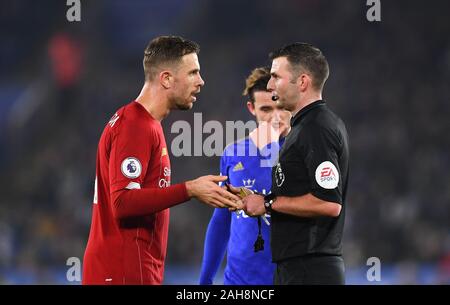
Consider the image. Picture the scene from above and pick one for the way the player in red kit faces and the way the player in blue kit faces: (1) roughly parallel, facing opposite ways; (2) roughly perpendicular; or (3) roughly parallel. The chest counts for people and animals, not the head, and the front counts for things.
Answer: roughly perpendicular

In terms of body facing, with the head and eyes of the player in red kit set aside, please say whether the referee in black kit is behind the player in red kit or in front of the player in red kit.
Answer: in front

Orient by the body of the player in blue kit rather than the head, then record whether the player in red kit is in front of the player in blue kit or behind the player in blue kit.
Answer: in front

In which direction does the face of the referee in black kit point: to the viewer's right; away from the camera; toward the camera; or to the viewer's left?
to the viewer's left

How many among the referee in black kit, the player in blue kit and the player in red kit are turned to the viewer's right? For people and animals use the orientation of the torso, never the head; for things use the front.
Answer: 1

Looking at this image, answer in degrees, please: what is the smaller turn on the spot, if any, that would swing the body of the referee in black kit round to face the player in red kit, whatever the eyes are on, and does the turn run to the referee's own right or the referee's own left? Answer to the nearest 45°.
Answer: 0° — they already face them

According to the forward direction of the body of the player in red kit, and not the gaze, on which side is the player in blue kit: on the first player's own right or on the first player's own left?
on the first player's own left

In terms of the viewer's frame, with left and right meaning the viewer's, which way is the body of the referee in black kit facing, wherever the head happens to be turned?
facing to the left of the viewer

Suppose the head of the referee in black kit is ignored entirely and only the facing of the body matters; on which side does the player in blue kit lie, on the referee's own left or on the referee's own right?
on the referee's own right

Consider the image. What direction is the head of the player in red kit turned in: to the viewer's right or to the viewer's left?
to the viewer's right

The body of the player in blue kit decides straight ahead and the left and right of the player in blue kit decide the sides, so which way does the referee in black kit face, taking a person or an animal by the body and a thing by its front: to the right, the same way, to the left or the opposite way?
to the right

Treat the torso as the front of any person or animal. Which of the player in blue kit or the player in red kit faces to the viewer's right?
the player in red kit

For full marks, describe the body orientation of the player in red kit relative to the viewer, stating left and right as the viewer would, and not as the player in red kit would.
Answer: facing to the right of the viewer

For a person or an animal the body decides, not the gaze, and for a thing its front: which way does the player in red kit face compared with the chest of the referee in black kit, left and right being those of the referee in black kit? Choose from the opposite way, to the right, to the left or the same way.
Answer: the opposite way
